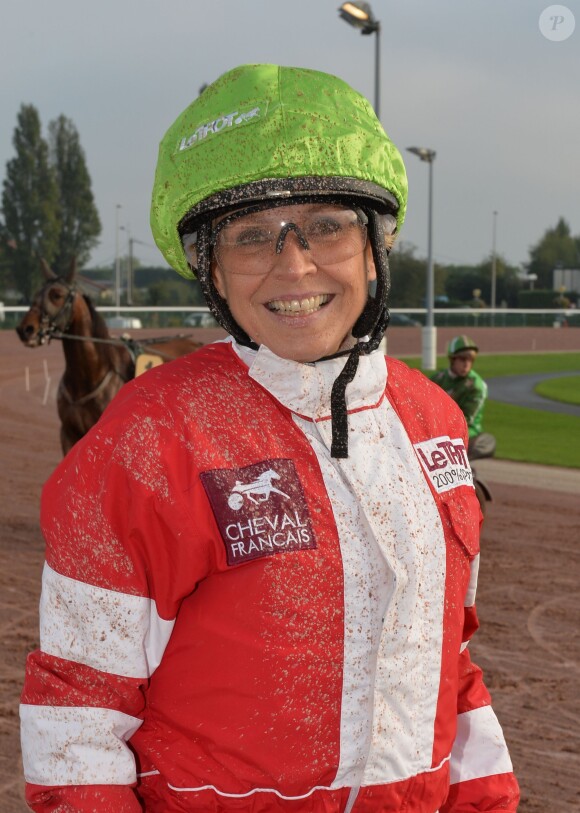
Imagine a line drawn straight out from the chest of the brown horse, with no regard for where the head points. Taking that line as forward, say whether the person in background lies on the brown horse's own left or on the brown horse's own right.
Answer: on the brown horse's own left

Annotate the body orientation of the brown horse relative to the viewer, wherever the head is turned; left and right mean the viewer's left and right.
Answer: facing the viewer and to the left of the viewer

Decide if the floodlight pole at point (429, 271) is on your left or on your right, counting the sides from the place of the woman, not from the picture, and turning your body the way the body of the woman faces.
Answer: on your left

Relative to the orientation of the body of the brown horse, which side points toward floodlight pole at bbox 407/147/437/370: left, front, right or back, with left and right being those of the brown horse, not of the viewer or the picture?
back

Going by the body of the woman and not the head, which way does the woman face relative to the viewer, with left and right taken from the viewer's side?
facing the viewer and to the right of the viewer

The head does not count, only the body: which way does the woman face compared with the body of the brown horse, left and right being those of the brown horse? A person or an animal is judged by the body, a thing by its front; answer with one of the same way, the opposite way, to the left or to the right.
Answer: to the left

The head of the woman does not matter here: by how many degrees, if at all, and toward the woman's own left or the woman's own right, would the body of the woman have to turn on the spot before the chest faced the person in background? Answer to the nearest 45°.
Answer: approximately 135° to the woman's own left
